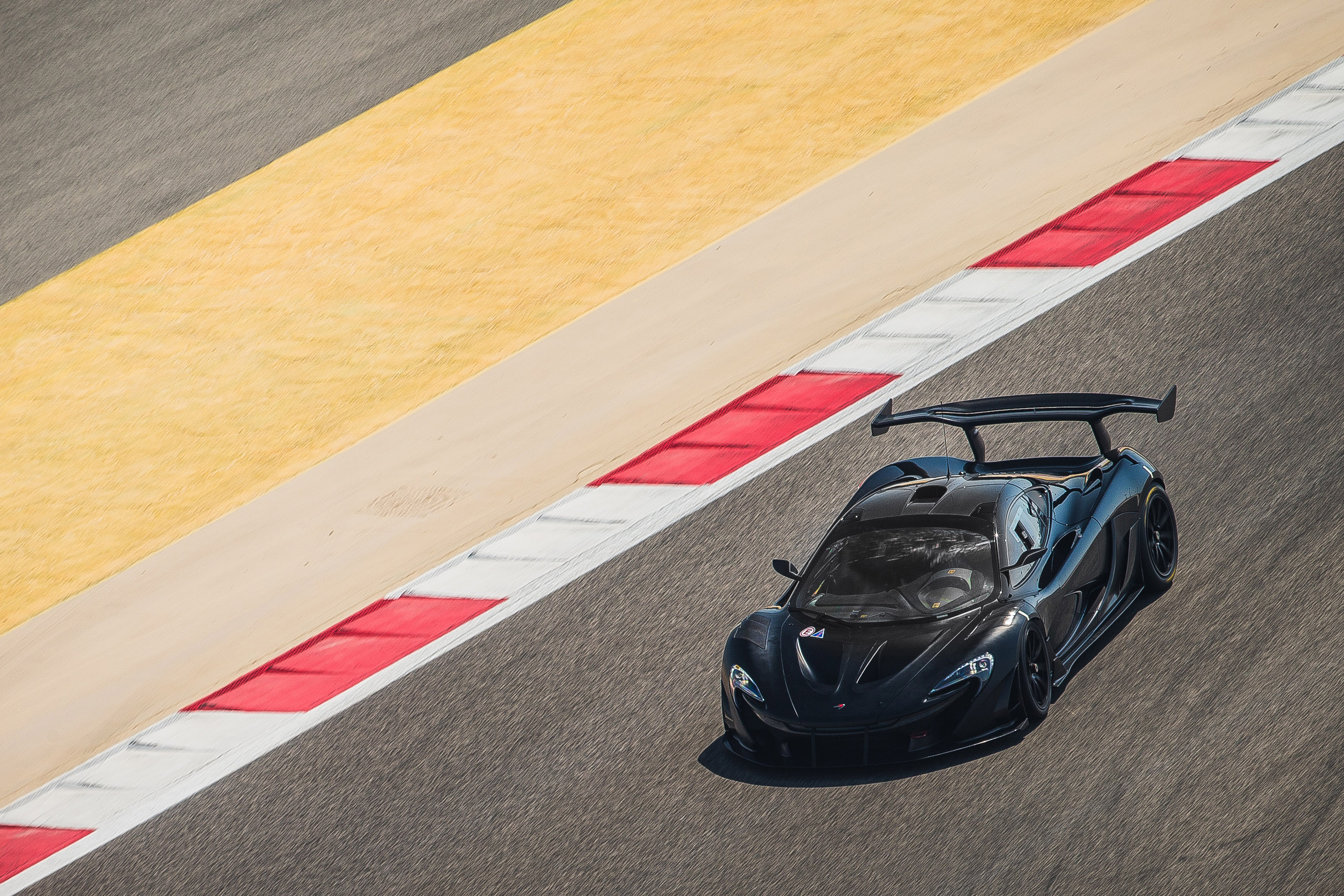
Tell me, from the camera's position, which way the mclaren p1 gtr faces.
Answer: facing the viewer and to the left of the viewer
